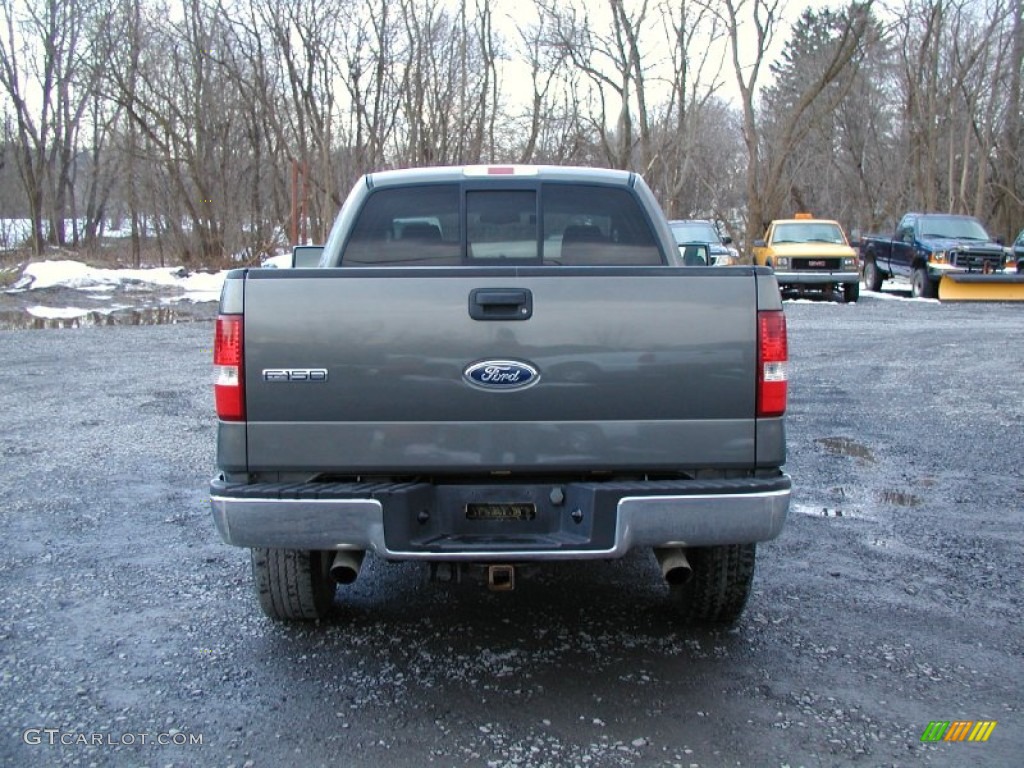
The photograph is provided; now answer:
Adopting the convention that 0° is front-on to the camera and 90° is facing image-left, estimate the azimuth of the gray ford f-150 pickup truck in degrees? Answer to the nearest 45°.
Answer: approximately 180°

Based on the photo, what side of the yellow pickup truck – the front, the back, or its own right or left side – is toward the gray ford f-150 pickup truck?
front

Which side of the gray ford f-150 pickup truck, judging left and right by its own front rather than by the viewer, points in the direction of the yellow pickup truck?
front

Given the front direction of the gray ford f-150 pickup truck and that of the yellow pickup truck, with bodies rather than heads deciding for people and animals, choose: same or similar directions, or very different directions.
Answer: very different directions

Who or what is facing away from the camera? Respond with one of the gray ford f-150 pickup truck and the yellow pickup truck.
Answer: the gray ford f-150 pickup truck

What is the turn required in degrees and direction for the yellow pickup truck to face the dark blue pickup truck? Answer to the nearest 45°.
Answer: approximately 135° to its left

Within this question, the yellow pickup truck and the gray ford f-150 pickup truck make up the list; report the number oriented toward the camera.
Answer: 1

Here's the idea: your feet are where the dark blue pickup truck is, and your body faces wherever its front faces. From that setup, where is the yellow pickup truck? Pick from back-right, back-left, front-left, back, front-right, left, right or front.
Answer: right
